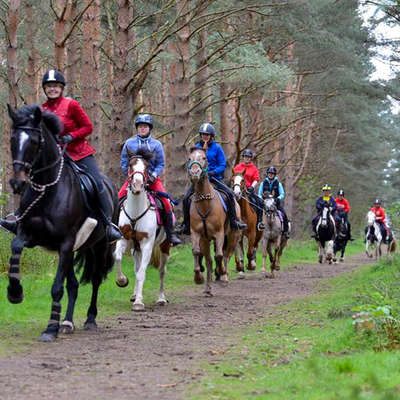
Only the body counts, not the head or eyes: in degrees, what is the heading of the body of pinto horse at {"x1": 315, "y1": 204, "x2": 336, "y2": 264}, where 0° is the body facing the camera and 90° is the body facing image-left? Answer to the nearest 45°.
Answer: approximately 0°

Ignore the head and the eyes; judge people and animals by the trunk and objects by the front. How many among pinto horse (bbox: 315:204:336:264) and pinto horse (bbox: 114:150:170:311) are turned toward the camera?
2

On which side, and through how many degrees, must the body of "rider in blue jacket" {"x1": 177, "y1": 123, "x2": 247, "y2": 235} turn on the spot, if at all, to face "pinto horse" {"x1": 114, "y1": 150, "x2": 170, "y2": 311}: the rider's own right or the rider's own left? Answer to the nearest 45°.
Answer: approximately 45° to the rider's own right

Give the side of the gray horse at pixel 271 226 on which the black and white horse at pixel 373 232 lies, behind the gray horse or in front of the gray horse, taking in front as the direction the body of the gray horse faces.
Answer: behind

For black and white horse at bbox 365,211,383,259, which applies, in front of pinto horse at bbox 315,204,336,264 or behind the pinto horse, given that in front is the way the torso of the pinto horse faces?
behind

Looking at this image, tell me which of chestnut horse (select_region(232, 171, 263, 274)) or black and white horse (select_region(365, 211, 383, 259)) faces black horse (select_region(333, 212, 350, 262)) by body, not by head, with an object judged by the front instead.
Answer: the black and white horse
